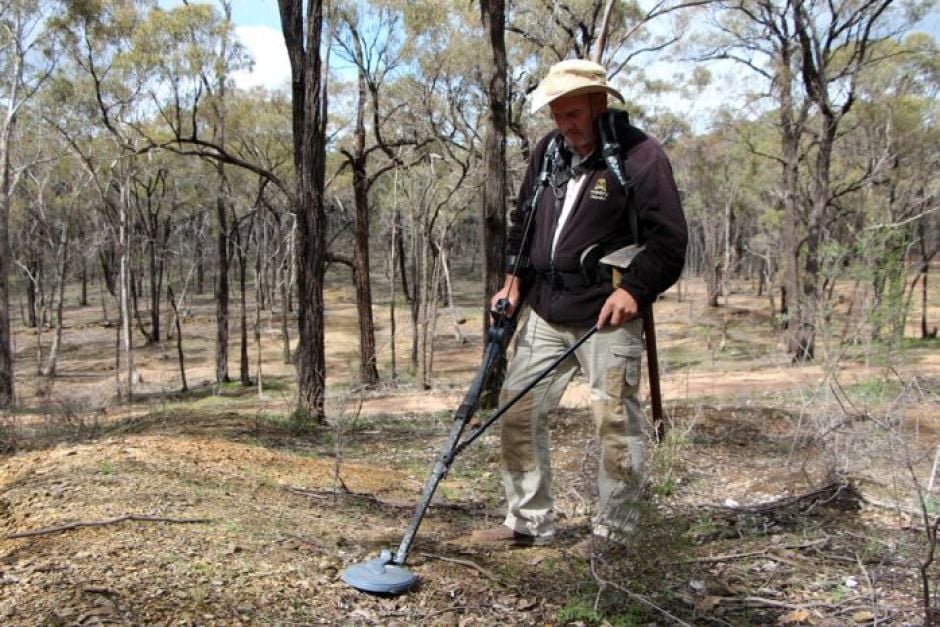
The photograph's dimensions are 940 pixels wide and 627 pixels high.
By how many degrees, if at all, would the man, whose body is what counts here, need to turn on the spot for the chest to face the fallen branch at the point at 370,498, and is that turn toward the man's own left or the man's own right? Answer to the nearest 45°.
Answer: approximately 90° to the man's own right

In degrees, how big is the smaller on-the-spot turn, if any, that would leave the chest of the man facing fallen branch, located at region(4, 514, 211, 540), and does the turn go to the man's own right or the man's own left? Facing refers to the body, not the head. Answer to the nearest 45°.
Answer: approximately 45° to the man's own right

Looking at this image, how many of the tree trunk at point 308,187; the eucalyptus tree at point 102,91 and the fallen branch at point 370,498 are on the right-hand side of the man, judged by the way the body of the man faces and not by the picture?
3

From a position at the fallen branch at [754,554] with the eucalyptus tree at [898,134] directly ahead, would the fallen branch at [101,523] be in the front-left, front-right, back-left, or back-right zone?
back-left

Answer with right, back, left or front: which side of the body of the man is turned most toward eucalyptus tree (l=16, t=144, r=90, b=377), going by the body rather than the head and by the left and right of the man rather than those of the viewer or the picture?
right

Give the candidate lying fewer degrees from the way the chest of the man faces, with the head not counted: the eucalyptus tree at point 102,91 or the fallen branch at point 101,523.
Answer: the fallen branch

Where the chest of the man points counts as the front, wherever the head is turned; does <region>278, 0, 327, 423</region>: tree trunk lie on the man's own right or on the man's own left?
on the man's own right

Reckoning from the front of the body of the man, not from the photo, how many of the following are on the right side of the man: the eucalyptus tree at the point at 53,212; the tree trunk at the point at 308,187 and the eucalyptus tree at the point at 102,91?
3

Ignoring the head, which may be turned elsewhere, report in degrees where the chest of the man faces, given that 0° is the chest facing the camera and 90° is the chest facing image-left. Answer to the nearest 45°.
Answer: approximately 45°

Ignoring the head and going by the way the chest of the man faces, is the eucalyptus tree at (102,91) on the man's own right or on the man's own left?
on the man's own right

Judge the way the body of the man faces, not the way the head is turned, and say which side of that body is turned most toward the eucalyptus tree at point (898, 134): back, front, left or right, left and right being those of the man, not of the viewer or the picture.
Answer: back

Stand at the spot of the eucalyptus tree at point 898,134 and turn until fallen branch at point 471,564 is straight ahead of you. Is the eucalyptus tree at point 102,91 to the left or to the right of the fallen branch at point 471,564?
right
